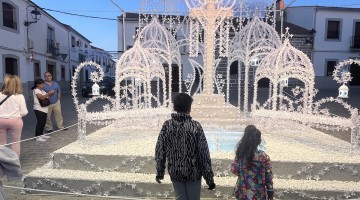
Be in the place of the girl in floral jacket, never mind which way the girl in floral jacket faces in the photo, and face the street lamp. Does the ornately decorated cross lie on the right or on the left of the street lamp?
right

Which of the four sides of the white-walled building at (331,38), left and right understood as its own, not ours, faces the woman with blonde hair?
front

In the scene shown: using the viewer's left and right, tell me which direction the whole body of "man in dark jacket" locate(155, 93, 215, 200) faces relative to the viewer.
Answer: facing away from the viewer

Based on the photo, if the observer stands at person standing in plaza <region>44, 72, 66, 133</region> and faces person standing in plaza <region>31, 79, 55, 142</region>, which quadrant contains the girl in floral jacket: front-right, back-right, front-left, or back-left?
front-left

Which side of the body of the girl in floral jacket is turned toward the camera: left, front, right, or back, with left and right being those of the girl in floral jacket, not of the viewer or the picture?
back

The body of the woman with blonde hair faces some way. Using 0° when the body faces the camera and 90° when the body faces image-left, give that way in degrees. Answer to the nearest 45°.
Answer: approximately 180°

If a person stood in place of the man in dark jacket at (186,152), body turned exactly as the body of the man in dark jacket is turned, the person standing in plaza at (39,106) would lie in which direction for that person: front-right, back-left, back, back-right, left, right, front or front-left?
front-left

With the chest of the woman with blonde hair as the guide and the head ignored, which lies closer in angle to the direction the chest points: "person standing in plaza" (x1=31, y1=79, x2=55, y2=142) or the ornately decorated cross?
the person standing in plaza

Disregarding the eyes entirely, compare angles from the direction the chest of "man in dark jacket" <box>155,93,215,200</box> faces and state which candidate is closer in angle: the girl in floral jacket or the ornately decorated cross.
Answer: the ornately decorated cross

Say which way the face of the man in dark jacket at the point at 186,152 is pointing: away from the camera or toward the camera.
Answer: away from the camera

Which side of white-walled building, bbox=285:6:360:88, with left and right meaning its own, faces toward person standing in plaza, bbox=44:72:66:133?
front

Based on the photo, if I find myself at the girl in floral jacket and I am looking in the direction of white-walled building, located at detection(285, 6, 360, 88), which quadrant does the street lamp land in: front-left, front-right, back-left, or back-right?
front-left

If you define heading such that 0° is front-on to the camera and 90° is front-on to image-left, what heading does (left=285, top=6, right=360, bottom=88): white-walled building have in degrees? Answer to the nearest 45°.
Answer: approximately 0°

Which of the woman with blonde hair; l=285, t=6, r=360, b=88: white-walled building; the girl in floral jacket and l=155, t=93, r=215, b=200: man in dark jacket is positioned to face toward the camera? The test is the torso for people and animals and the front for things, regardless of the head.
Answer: the white-walled building

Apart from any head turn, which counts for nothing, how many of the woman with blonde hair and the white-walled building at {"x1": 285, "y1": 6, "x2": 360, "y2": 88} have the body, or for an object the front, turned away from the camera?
1

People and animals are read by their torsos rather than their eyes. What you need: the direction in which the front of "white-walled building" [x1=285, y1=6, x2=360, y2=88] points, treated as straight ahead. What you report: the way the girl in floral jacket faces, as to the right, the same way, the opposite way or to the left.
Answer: the opposite way
